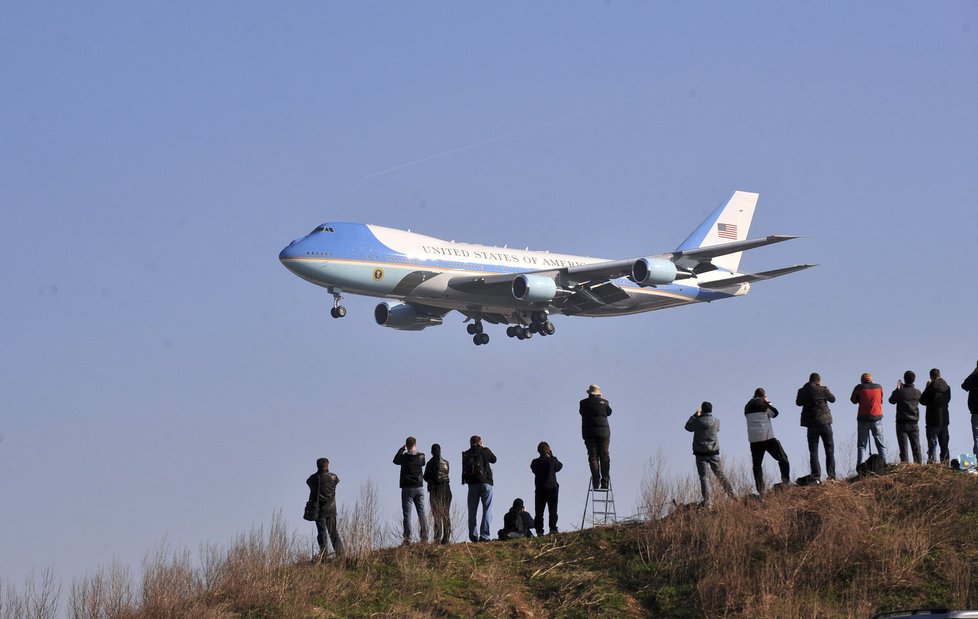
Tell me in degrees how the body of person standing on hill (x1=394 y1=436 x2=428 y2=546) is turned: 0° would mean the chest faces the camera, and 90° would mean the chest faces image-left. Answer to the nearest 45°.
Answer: approximately 180°

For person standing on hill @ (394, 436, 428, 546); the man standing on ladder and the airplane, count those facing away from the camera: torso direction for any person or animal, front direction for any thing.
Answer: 2

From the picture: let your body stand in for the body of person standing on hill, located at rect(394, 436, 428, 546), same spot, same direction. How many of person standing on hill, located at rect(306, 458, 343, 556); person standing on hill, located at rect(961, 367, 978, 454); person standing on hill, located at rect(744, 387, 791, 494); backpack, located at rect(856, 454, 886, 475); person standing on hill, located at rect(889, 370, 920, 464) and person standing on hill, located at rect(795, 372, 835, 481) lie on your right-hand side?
5

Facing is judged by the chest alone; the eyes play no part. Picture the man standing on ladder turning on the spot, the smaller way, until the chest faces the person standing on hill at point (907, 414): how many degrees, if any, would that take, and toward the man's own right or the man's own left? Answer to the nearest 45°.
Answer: approximately 90° to the man's own right

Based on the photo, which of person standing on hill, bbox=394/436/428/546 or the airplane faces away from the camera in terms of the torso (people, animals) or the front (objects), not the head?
the person standing on hill

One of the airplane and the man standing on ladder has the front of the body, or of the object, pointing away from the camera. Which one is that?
the man standing on ladder

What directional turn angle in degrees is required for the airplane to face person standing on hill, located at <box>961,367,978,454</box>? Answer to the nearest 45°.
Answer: approximately 90° to its left

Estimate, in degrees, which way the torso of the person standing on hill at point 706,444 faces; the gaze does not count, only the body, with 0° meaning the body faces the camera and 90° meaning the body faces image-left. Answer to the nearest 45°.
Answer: approximately 135°

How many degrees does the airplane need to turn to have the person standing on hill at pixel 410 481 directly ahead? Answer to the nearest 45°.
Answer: approximately 45° to its left

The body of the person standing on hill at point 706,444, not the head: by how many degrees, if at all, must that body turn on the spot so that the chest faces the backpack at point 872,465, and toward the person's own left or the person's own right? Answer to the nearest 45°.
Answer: approximately 90° to the person's own right

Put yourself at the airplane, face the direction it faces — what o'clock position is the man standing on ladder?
The man standing on ladder is roughly at 10 o'clock from the airplane.

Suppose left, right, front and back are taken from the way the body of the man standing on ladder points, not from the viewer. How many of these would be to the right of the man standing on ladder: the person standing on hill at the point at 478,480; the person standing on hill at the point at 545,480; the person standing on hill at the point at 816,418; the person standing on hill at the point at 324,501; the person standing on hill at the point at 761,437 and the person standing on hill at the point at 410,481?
2

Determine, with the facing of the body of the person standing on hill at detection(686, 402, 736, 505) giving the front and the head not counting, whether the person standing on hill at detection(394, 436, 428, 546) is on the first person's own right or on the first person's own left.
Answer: on the first person's own left

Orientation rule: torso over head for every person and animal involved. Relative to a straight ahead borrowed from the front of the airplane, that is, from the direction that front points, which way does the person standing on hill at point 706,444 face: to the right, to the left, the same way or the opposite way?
to the right

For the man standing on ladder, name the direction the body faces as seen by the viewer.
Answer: away from the camera

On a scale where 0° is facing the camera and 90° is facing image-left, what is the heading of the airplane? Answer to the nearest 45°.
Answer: approximately 45°
